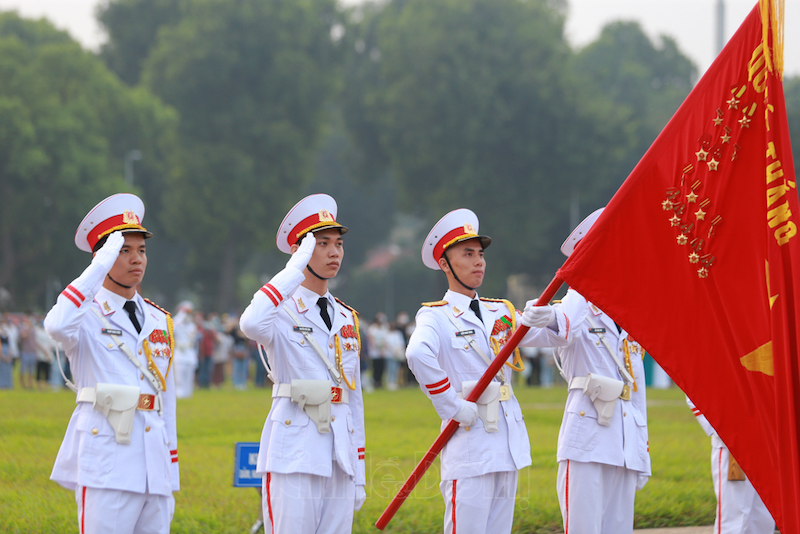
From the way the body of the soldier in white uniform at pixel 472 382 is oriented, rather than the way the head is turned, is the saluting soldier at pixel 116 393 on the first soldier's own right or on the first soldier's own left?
on the first soldier's own right

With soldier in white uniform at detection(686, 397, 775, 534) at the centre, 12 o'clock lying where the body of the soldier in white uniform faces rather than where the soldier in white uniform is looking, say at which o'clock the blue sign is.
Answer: The blue sign is roughly at 4 o'clock from the soldier in white uniform.

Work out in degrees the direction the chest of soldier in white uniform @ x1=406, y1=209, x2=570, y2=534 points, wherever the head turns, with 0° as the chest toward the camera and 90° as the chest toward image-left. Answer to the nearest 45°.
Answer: approximately 315°

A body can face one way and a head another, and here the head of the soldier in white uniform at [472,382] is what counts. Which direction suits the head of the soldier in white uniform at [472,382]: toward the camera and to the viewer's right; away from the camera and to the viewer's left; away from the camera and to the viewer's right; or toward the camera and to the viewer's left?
toward the camera and to the viewer's right

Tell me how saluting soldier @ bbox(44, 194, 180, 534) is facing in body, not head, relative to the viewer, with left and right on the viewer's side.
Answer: facing the viewer and to the right of the viewer

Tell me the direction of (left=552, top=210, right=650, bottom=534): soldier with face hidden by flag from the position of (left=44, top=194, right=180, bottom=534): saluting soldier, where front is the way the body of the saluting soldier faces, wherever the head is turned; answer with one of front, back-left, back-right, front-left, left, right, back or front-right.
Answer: front-left

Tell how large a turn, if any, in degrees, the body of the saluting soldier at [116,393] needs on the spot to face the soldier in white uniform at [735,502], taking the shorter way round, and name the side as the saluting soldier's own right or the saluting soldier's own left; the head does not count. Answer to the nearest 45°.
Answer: approximately 45° to the saluting soldier's own left

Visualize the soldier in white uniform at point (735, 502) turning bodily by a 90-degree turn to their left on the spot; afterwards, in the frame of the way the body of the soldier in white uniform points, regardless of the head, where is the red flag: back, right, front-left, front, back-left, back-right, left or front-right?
back-right

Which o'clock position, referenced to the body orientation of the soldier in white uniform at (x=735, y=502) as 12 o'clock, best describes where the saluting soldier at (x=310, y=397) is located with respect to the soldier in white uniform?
The saluting soldier is roughly at 3 o'clock from the soldier in white uniform.

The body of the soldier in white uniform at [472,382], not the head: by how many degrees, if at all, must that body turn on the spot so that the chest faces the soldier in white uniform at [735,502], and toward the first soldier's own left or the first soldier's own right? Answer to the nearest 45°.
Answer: approximately 90° to the first soldier's own left
